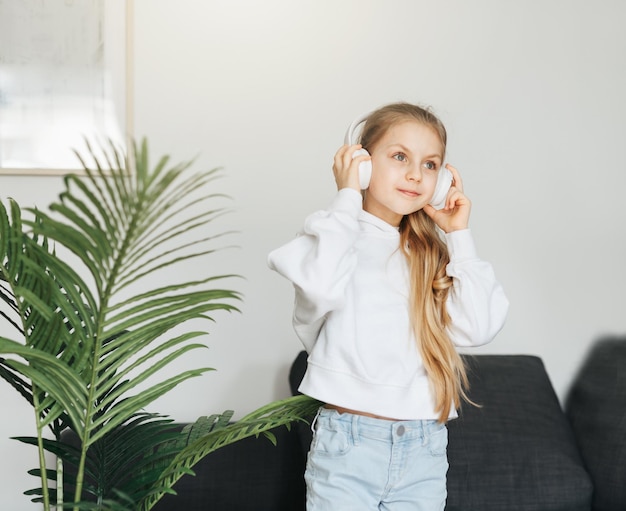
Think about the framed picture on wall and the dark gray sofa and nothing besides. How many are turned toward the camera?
2

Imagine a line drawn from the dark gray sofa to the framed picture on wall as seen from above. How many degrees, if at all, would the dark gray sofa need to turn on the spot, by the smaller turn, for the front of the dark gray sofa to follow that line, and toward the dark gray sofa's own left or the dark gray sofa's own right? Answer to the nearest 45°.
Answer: approximately 90° to the dark gray sofa's own right

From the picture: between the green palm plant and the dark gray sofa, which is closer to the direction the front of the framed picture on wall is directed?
the green palm plant

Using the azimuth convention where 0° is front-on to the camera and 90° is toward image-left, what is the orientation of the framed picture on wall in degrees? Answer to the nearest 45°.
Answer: approximately 0°

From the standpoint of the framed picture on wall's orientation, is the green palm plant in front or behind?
in front

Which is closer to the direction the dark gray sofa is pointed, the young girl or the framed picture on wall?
the young girl

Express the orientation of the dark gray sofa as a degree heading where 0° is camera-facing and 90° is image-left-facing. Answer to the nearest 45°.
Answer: approximately 0°

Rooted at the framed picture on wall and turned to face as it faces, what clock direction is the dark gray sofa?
The dark gray sofa is roughly at 10 o'clock from the framed picture on wall.

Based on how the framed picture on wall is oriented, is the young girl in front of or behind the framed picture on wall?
in front
